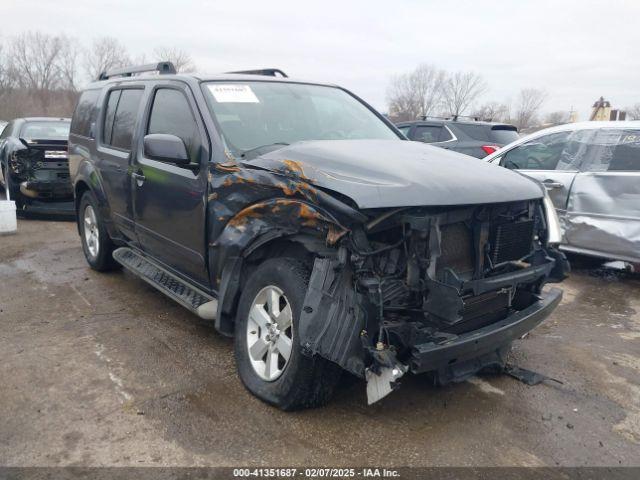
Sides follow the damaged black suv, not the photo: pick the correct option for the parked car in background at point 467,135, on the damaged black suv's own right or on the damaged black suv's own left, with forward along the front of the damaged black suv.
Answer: on the damaged black suv's own left

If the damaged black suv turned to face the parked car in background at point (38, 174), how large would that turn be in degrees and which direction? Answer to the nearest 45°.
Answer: approximately 180°

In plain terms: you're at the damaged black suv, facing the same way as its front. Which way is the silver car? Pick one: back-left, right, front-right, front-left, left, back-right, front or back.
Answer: left

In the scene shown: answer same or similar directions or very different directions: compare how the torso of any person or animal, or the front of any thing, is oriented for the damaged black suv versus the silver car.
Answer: very different directions

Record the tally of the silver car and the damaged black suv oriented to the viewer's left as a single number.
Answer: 1

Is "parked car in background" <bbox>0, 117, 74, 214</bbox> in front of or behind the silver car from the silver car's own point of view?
in front

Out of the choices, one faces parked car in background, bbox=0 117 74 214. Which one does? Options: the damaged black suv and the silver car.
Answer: the silver car

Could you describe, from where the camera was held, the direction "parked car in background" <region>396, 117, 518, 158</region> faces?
facing away from the viewer and to the left of the viewer

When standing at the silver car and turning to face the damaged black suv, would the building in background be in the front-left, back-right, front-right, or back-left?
back-right

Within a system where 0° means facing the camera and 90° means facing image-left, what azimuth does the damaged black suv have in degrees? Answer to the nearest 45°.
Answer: approximately 315°

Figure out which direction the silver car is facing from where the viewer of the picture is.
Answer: facing to the left of the viewer

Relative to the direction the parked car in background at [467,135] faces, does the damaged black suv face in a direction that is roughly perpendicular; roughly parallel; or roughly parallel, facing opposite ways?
roughly parallel, facing opposite ways

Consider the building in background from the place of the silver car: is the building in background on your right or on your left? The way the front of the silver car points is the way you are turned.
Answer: on your right

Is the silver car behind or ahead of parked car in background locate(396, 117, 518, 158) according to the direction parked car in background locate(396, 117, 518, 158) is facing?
behind

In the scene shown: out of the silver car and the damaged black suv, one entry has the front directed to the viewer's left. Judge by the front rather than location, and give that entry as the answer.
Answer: the silver car
